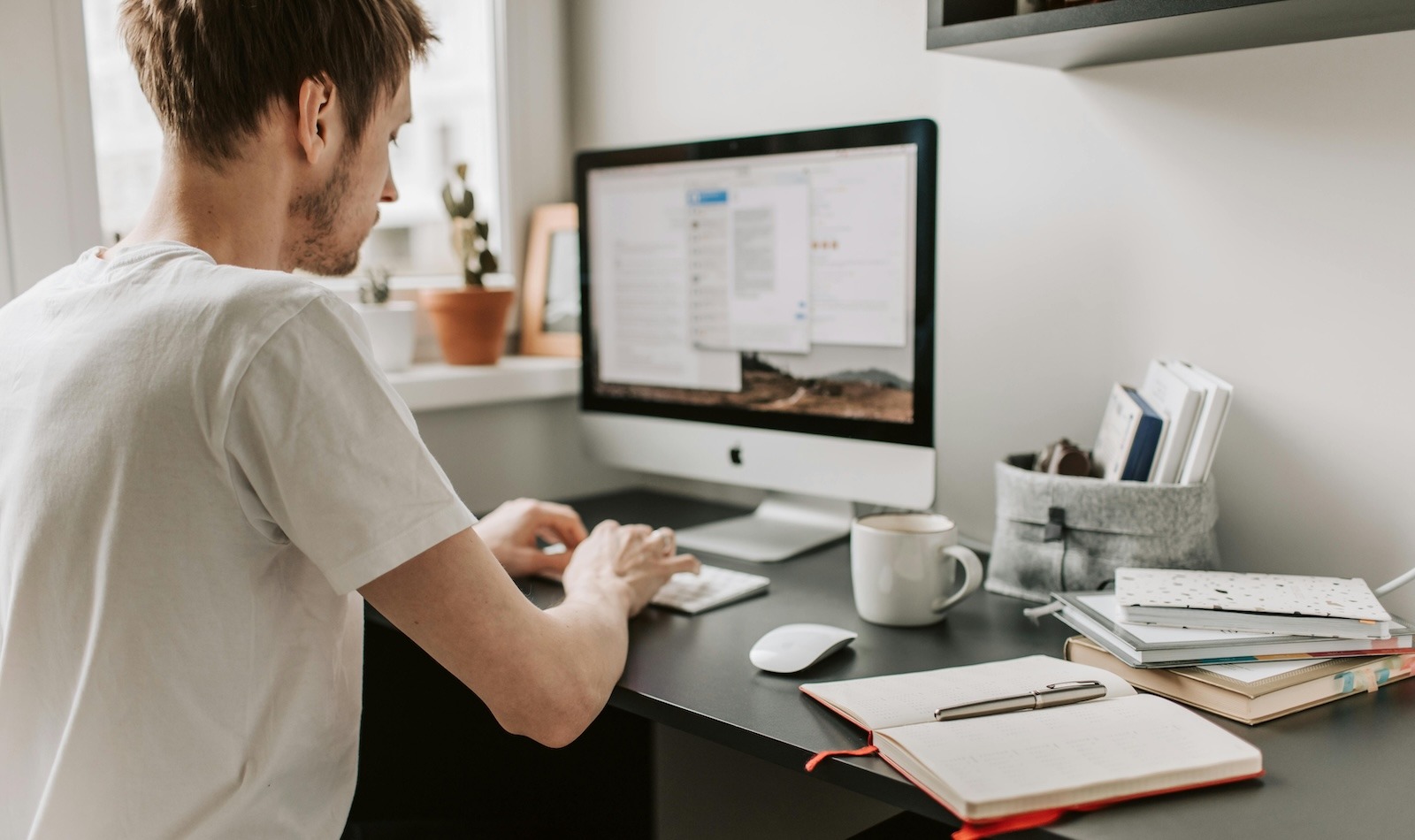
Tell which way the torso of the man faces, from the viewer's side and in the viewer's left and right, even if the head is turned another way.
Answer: facing away from the viewer and to the right of the viewer

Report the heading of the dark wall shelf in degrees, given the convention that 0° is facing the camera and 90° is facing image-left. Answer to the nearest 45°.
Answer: approximately 45°

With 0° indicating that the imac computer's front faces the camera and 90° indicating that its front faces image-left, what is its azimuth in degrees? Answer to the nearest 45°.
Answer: approximately 45°

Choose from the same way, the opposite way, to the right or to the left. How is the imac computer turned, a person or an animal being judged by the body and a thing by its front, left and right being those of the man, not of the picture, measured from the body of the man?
the opposite way

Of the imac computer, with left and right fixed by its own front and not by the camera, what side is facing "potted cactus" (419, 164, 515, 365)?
right

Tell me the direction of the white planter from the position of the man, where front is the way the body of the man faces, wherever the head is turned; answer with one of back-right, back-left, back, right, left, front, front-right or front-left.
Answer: front-left

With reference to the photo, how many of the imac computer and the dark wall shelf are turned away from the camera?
0

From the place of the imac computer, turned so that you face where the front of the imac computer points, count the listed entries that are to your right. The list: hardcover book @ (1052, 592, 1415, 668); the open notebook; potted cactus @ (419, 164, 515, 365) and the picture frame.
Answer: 2

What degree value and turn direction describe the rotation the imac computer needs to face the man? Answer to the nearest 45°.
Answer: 0° — it already faces them

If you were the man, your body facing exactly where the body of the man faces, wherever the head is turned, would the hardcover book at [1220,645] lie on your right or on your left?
on your right

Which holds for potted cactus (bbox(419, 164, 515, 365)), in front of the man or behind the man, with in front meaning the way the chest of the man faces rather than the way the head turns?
in front

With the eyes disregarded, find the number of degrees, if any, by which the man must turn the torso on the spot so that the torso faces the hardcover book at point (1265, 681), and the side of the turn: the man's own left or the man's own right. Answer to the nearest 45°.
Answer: approximately 45° to the man's own right

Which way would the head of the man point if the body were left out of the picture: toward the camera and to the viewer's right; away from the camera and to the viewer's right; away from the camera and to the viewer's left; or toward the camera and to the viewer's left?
away from the camera and to the viewer's right
